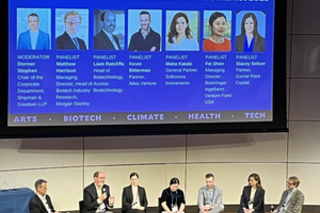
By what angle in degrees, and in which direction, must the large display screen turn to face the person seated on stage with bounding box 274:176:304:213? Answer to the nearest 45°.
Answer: approximately 90° to its left

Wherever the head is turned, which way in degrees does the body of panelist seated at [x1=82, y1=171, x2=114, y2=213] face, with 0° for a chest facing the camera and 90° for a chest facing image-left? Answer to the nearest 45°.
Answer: approximately 315°

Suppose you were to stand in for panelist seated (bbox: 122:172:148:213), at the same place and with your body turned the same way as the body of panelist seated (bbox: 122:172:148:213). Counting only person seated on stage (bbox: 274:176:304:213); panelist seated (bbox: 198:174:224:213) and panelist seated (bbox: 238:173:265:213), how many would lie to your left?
3

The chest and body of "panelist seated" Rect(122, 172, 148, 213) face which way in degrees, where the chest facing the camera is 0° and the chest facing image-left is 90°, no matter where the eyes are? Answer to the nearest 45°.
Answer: approximately 0°

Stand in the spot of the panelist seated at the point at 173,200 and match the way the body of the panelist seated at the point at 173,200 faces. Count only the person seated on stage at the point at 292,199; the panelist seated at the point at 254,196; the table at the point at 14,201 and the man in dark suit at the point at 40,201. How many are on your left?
2

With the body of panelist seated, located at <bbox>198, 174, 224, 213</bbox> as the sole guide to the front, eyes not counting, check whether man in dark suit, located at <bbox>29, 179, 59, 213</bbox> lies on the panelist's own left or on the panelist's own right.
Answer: on the panelist's own right
